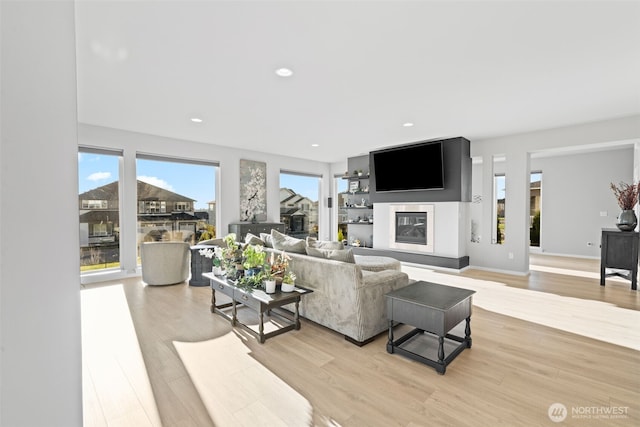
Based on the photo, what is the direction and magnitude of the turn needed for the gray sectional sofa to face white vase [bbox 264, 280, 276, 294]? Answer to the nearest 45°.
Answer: approximately 135° to its left

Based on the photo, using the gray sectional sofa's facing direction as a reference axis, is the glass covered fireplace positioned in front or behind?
in front

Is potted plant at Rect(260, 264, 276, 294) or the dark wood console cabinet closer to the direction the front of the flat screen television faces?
the potted plant

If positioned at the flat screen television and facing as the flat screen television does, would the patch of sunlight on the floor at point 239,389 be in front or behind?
in front

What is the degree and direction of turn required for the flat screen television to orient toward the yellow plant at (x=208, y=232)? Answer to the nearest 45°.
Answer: approximately 45° to its right

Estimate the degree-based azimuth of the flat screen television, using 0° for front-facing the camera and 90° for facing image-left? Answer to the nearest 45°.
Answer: approximately 45°

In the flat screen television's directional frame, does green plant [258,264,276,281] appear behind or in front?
in front

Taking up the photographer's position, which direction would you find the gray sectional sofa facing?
facing away from the viewer and to the right of the viewer

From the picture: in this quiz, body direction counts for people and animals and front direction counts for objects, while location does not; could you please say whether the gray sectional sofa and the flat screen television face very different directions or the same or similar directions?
very different directions

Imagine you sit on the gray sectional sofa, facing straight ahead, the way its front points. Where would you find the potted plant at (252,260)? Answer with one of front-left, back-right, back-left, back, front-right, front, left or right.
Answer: back-left
